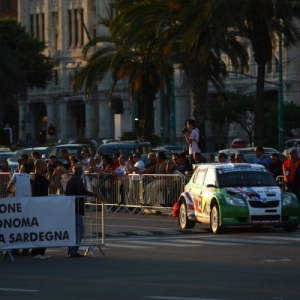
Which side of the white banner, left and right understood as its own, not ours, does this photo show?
front

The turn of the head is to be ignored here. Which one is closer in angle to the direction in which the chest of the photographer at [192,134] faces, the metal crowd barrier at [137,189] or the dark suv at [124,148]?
the metal crowd barrier

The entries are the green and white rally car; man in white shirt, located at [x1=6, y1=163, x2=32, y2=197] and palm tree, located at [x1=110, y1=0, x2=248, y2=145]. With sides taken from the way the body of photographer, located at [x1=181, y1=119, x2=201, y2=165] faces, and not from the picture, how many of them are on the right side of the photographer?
1

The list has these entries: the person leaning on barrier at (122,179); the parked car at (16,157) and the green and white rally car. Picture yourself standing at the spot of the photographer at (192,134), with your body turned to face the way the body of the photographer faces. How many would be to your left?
1

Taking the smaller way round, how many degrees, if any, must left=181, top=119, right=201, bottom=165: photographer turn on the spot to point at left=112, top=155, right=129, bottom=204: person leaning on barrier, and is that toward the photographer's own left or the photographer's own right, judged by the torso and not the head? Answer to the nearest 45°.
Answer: approximately 45° to the photographer's own right
